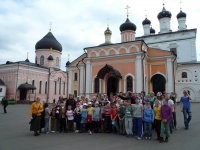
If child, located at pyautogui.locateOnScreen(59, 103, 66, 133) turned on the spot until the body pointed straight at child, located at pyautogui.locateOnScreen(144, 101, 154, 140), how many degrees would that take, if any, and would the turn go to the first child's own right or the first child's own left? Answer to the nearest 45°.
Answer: approximately 45° to the first child's own left

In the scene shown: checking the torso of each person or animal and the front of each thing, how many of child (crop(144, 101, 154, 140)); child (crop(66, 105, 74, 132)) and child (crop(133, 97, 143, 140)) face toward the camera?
3

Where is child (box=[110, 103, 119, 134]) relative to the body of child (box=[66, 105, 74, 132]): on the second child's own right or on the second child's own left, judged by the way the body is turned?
on the second child's own left

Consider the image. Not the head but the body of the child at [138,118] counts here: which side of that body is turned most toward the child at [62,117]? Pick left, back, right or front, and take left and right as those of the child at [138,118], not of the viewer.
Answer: right

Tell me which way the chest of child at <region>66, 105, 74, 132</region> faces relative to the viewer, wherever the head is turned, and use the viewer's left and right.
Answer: facing the viewer

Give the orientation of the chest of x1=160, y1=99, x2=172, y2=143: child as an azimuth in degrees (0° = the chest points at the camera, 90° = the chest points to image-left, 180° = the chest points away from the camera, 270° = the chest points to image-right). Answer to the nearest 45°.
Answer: approximately 45°

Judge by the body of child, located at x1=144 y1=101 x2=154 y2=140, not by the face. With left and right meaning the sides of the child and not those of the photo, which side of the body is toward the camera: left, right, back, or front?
front

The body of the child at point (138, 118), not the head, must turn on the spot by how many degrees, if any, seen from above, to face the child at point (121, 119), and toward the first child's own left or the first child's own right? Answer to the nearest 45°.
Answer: approximately 135° to the first child's own right

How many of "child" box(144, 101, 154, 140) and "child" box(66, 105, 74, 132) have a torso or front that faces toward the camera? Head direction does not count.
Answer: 2
